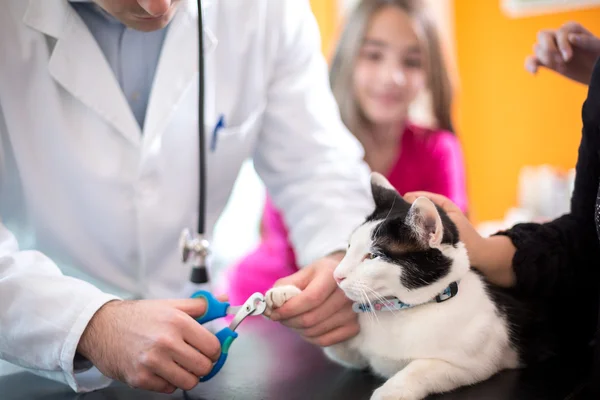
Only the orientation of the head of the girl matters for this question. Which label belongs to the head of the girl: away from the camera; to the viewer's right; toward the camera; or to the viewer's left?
toward the camera

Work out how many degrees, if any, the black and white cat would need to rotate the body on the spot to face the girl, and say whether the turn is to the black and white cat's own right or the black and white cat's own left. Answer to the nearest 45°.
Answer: approximately 135° to the black and white cat's own right

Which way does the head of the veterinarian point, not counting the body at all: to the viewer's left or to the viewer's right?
to the viewer's right

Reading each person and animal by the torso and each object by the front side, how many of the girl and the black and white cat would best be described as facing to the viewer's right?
0

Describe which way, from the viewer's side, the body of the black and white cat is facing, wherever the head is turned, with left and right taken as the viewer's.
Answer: facing the viewer and to the left of the viewer

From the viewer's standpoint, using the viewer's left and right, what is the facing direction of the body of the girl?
facing the viewer

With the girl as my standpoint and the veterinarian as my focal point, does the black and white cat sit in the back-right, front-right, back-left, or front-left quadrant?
front-left

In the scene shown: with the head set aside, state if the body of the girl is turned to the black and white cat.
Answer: yes
